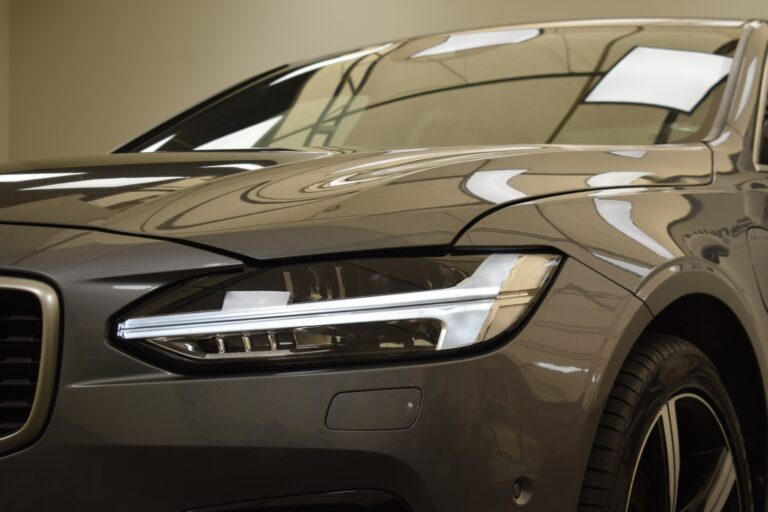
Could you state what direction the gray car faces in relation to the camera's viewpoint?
facing the viewer and to the left of the viewer
